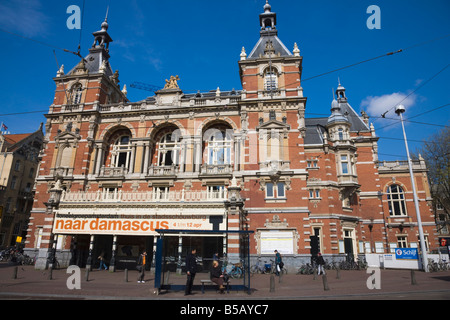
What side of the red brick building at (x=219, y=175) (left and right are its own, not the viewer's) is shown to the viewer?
front

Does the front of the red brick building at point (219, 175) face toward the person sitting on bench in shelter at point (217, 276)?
yes

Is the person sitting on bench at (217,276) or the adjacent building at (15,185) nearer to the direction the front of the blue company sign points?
the person sitting on bench

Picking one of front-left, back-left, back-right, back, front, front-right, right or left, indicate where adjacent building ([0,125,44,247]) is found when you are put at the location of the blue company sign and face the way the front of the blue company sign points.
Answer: right

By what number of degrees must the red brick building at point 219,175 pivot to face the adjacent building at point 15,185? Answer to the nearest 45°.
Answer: approximately 135° to its right

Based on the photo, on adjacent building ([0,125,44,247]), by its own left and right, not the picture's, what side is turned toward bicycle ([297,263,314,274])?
front

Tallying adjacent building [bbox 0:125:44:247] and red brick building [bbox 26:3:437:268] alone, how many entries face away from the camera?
0

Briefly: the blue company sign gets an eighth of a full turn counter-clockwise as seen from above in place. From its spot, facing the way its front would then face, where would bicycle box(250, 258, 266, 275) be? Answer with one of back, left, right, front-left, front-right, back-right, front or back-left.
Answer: right

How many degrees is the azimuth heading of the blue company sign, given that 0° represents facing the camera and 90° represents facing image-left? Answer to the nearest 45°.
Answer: approximately 0°

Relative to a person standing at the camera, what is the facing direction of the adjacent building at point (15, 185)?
facing the viewer and to the right of the viewer

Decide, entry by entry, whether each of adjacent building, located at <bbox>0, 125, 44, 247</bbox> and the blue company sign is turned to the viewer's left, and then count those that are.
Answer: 0
